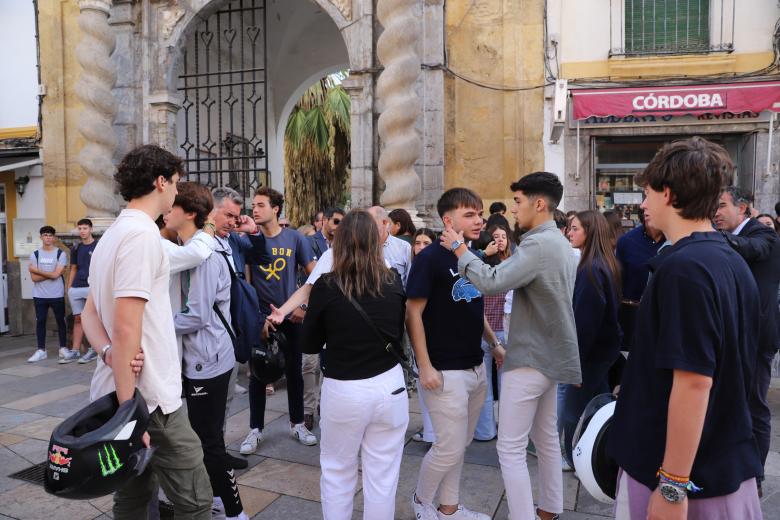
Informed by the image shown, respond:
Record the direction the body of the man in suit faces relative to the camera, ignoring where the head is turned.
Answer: to the viewer's left

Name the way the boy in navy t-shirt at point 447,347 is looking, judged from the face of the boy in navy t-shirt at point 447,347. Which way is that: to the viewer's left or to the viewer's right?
to the viewer's right

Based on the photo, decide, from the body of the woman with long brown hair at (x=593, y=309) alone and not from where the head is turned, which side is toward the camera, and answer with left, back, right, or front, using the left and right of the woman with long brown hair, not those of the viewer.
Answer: left

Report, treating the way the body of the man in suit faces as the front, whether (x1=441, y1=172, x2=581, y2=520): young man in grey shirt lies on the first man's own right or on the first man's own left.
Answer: on the first man's own left

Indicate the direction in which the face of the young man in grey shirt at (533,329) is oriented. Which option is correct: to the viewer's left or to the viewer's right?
to the viewer's left

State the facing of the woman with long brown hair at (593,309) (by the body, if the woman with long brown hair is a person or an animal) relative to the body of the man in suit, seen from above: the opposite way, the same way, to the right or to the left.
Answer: the same way

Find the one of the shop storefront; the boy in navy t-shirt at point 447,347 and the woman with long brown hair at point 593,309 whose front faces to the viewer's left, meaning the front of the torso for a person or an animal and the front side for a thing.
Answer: the woman with long brown hair

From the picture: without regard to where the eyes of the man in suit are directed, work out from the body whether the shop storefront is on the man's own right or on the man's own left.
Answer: on the man's own right

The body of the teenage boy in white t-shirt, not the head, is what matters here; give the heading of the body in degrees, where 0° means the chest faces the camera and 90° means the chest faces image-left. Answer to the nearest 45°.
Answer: approximately 225°

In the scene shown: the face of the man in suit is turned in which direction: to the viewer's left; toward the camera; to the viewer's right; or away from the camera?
to the viewer's left

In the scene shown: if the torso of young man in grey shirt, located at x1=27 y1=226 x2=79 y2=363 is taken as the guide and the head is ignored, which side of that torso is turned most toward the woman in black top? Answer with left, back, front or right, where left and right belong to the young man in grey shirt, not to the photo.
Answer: front

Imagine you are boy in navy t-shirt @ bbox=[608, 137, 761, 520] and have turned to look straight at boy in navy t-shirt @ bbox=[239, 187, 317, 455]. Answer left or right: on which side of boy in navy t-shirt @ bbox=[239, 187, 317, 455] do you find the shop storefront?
right

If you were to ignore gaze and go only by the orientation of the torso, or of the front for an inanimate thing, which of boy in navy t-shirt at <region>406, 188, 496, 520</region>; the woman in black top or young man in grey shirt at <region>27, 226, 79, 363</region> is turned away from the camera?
the woman in black top

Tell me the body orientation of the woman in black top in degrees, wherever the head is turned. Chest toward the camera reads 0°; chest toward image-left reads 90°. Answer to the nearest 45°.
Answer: approximately 180°

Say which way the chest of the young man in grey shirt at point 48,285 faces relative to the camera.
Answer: toward the camera

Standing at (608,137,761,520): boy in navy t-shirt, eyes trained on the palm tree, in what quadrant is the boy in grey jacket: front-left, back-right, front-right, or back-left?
front-left

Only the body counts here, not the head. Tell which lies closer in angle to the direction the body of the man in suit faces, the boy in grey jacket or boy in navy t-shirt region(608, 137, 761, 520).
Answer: the boy in grey jacket

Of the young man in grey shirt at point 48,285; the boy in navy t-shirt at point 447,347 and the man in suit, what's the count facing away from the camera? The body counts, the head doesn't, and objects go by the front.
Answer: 0
